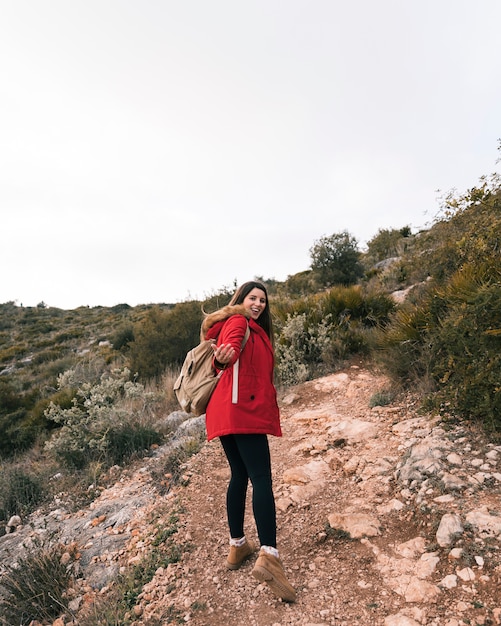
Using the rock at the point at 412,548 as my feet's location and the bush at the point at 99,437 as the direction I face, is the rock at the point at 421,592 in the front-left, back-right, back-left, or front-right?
back-left

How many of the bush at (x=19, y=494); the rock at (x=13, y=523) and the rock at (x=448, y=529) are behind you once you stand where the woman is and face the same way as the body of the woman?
2

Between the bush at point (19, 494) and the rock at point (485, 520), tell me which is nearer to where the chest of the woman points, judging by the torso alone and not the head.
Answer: the rock

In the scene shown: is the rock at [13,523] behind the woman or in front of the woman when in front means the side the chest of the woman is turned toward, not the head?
behind

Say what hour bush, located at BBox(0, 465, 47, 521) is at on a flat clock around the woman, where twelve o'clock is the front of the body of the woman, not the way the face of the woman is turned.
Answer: The bush is roughly at 6 o'clock from the woman.

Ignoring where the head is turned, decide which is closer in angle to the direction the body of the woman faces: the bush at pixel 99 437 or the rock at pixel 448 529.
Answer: the rock

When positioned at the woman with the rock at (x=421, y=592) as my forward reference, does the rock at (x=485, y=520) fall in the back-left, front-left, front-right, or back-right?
front-left
